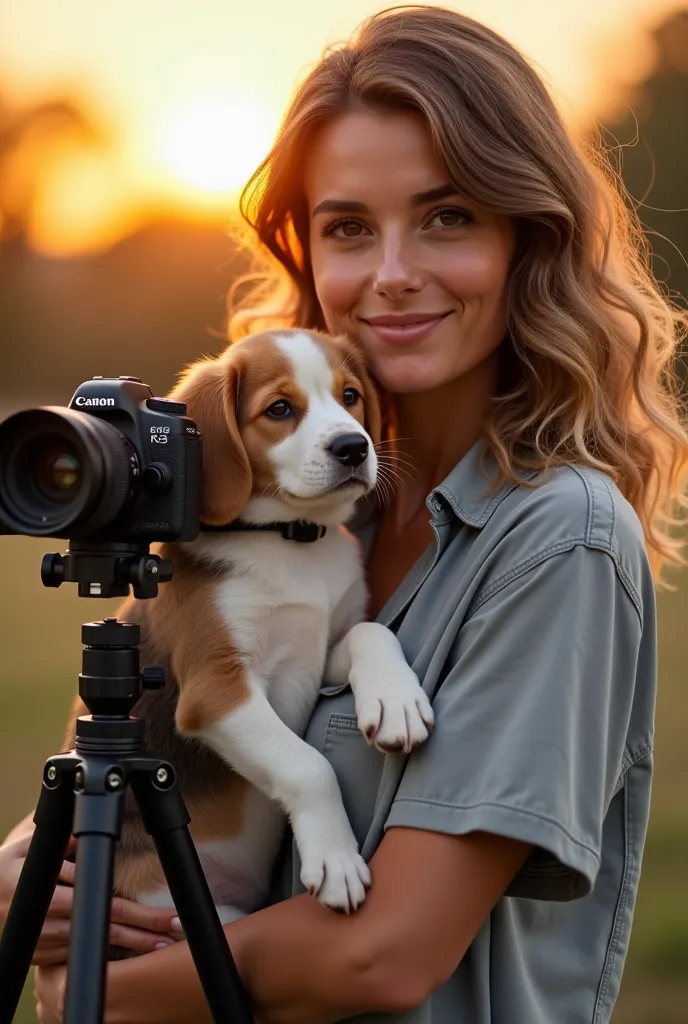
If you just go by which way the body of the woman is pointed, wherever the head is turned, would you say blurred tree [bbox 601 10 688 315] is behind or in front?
behind

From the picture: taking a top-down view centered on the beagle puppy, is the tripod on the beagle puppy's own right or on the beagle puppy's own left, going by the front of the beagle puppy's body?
on the beagle puppy's own right

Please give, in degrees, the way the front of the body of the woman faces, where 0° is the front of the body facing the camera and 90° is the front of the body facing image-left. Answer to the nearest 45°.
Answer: approximately 45°

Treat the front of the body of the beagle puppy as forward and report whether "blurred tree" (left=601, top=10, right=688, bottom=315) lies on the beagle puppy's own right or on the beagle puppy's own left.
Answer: on the beagle puppy's own left

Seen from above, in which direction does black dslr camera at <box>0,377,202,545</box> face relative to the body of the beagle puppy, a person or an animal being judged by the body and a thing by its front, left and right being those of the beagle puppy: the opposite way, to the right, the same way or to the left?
to the right

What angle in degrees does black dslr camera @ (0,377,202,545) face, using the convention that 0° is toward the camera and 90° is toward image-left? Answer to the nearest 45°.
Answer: approximately 45°

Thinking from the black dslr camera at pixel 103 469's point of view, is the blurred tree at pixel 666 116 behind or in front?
behind
